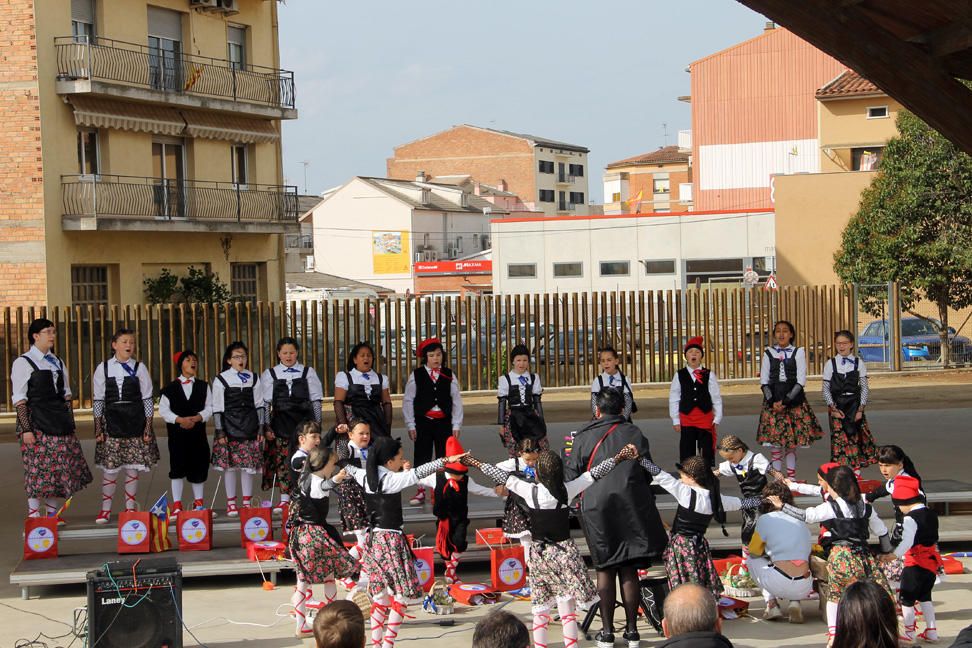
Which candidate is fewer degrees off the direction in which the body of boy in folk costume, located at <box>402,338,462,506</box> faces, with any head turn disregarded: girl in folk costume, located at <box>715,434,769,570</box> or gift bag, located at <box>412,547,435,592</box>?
the gift bag

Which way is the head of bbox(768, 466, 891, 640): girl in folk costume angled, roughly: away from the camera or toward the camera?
away from the camera

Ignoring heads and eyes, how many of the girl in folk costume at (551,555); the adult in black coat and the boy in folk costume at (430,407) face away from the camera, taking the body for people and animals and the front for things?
2

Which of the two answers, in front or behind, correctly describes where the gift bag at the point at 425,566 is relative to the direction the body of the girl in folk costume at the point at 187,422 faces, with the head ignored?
in front

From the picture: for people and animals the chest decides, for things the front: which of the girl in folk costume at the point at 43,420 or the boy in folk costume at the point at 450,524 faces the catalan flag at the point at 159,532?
the girl in folk costume

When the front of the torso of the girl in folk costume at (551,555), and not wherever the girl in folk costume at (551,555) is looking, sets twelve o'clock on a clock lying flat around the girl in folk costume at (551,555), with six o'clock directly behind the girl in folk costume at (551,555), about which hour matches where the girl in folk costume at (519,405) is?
the girl in folk costume at (519,405) is roughly at 12 o'clock from the girl in folk costume at (551,555).

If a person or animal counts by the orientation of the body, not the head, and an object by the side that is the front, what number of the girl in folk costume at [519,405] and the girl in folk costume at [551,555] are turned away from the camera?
1

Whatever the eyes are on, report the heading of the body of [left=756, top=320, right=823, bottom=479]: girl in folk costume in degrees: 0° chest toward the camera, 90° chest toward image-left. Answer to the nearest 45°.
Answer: approximately 0°

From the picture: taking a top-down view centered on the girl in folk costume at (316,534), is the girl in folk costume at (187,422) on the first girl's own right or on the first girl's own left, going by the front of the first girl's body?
on the first girl's own left

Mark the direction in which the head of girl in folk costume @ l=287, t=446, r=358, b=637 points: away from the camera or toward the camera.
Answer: away from the camera

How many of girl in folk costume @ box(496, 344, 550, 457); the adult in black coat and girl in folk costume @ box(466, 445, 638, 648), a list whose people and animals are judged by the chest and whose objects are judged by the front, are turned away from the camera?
2

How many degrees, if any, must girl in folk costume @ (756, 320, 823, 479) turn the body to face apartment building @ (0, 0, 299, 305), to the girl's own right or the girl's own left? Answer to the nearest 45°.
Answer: approximately 135° to the girl's own right

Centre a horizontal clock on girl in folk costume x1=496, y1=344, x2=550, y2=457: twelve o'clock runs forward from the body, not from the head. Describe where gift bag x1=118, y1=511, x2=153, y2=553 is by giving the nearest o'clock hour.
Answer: The gift bag is roughly at 2 o'clock from the girl in folk costume.

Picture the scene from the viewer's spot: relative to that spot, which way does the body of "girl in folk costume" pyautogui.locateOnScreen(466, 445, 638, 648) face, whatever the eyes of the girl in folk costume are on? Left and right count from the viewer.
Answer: facing away from the viewer

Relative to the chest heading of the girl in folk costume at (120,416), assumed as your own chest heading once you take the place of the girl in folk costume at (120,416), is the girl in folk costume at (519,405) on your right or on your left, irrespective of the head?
on your left

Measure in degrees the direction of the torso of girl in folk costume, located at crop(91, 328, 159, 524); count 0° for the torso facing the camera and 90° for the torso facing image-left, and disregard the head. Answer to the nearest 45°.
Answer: approximately 0°
